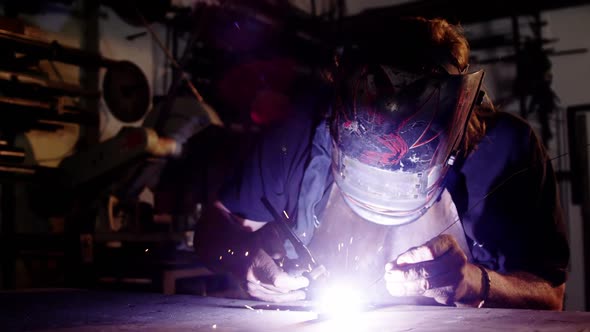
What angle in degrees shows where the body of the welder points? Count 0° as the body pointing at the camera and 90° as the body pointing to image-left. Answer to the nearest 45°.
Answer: approximately 0°
